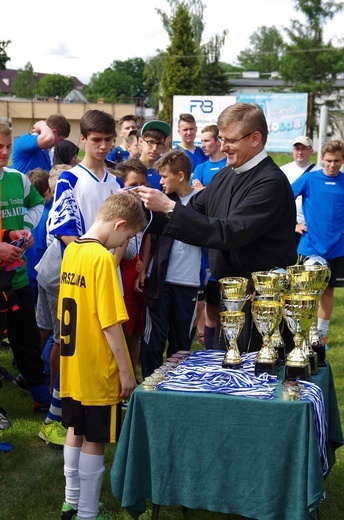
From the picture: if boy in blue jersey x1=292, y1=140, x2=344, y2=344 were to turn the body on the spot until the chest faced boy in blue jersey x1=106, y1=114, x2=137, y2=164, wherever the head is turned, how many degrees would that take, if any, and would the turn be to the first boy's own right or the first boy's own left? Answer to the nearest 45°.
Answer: approximately 90° to the first boy's own right

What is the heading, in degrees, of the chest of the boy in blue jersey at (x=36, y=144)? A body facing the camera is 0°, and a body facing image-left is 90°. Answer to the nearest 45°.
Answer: approximately 270°

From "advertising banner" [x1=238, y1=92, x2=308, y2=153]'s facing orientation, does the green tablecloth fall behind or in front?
in front

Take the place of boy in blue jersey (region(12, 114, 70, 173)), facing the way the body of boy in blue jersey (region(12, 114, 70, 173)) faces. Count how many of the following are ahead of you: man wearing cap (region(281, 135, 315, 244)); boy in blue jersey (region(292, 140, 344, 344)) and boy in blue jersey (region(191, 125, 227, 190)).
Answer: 3

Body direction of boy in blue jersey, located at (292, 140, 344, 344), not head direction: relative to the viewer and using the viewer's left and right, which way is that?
facing the viewer

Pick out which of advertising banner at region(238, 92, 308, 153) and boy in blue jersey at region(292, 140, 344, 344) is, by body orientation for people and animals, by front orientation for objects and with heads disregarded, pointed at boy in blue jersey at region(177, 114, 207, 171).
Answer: the advertising banner

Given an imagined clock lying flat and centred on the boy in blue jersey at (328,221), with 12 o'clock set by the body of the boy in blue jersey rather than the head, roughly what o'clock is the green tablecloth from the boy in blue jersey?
The green tablecloth is roughly at 12 o'clock from the boy in blue jersey.

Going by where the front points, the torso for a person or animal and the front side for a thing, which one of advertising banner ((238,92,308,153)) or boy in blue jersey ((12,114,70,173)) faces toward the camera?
the advertising banner

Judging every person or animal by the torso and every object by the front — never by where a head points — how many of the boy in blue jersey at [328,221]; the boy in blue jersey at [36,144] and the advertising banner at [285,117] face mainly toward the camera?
2

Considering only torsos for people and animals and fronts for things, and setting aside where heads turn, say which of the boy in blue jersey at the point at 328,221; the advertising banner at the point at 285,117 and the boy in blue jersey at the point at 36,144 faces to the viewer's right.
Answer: the boy in blue jersey at the point at 36,144

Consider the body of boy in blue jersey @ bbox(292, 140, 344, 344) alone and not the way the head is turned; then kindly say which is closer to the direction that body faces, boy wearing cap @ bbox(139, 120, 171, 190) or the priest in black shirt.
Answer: the priest in black shirt

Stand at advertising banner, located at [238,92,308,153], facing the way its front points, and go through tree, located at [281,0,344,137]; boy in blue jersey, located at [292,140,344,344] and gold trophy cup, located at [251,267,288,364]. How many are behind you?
1

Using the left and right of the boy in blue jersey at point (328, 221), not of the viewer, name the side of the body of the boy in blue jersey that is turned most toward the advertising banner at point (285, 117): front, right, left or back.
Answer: back

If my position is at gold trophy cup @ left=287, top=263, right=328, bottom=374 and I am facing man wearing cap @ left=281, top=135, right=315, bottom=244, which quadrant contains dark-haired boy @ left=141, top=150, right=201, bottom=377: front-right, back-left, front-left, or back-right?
front-left

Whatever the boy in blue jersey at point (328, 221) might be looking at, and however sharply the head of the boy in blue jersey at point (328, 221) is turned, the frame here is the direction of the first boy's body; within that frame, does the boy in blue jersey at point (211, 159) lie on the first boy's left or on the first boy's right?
on the first boy's right

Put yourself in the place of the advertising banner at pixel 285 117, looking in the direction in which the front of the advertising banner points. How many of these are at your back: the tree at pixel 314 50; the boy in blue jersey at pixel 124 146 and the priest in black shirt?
1

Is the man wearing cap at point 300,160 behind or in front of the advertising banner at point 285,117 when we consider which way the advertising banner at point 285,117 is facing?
in front

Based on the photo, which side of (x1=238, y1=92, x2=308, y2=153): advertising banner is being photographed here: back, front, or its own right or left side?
front

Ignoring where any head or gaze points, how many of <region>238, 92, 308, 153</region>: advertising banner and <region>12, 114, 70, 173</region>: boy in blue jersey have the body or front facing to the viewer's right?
1

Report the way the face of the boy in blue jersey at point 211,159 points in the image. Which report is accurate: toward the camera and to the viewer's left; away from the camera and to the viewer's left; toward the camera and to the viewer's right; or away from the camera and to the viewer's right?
toward the camera and to the viewer's left
